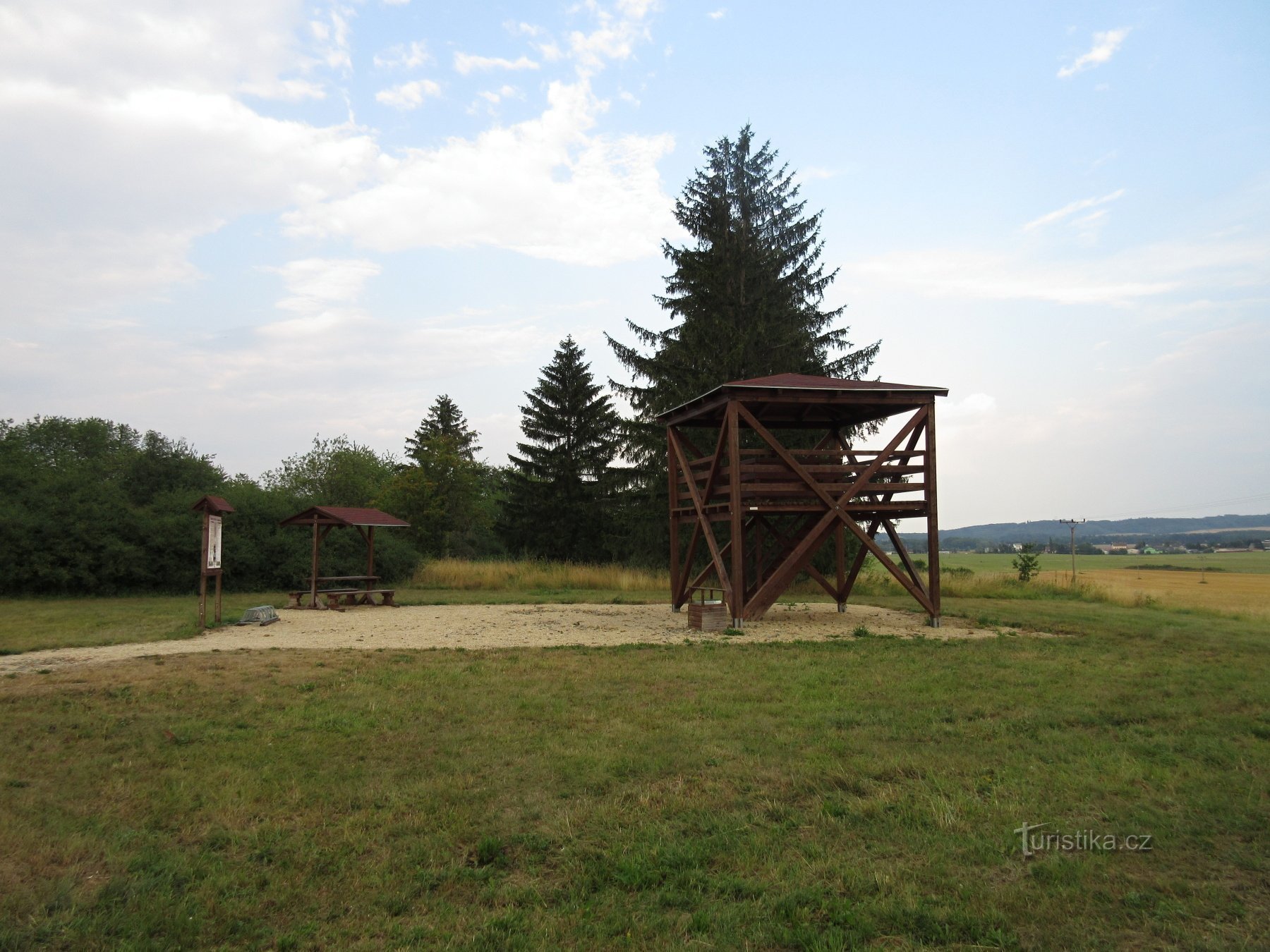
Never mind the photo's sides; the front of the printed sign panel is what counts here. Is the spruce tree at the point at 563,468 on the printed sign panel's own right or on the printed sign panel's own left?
on the printed sign panel's own left

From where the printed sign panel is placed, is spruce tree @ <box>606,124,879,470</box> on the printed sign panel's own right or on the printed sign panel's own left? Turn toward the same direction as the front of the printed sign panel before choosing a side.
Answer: on the printed sign panel's own left

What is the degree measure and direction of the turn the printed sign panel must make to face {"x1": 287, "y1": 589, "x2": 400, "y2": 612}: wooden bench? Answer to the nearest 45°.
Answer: approximately 90° to its left

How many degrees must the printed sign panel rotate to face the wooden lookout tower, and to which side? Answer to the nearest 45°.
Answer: approximately 45° to its left

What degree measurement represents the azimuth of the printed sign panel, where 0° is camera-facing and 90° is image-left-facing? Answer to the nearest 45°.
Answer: approximately 315°

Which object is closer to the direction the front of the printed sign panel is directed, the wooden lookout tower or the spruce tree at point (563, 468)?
the wooden lookout tower

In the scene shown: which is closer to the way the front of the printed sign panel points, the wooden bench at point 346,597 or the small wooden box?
the small wooden box
